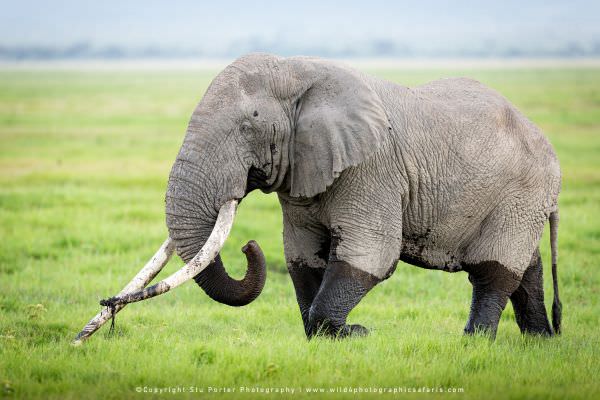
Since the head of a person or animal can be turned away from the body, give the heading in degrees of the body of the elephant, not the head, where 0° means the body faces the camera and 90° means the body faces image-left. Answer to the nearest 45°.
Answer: approximately 90°
